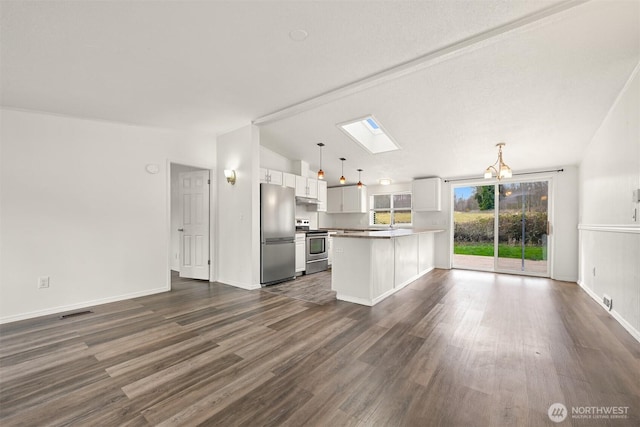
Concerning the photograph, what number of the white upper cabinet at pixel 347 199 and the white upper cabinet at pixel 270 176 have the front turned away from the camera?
0

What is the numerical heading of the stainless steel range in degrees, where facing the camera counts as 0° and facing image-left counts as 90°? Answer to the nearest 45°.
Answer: approximately 315°

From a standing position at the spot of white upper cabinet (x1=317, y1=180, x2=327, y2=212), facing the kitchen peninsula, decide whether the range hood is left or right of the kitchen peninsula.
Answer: right

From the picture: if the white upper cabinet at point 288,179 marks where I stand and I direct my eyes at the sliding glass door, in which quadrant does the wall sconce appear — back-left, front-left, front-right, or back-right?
back-right

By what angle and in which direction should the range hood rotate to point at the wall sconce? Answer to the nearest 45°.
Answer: approximately 90° to its right

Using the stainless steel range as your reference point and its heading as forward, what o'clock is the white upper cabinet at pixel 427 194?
The white upper cabinet is roughly at 10 o'clock from the stainless steel range.

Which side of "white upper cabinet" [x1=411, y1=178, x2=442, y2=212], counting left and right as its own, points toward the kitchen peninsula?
front

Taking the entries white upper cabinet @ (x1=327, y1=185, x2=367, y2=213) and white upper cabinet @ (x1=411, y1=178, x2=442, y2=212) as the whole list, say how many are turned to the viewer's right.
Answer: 0
